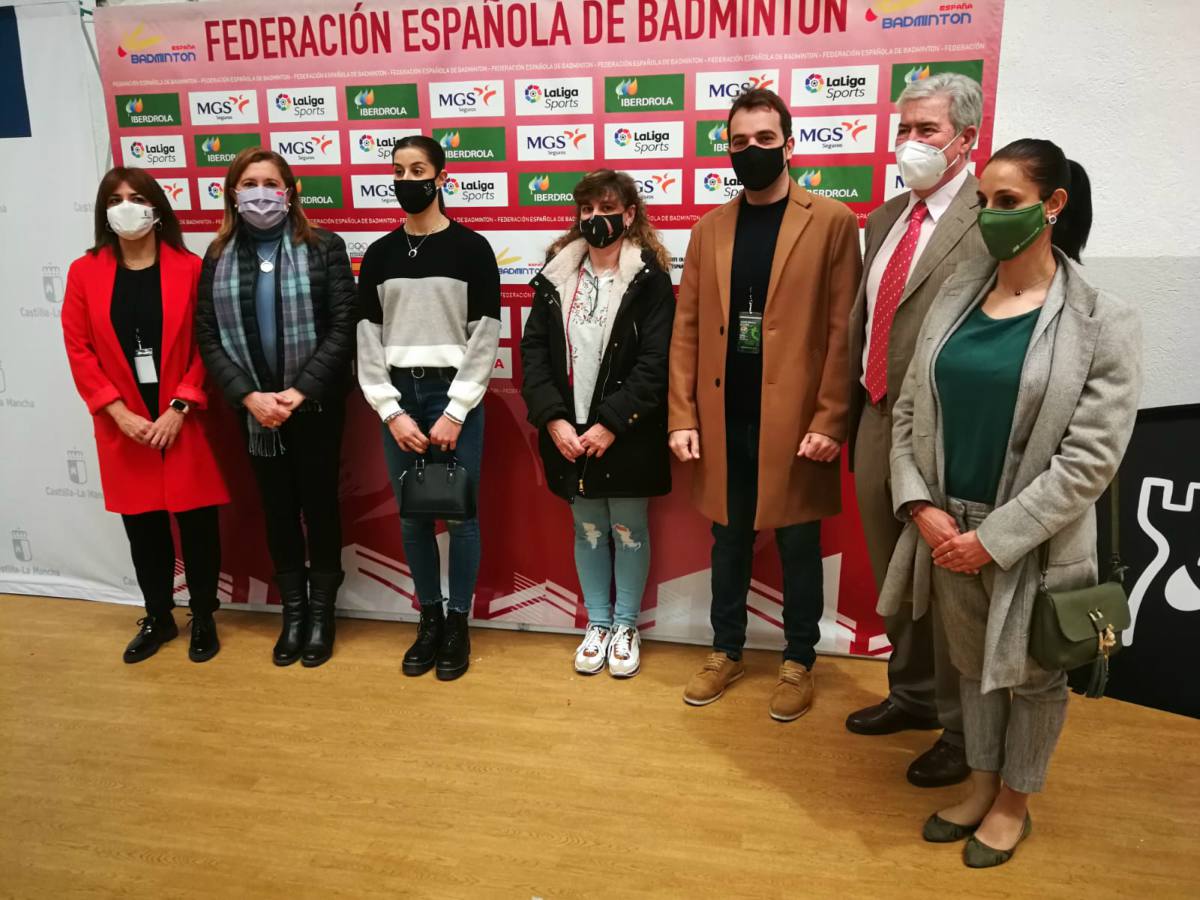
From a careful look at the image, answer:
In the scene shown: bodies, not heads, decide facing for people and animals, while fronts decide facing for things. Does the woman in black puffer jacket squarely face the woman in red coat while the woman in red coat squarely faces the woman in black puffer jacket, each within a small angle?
no

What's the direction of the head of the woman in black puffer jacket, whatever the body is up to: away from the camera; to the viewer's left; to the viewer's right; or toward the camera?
toward the camera

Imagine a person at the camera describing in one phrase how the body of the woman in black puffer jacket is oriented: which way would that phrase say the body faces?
toward the camera

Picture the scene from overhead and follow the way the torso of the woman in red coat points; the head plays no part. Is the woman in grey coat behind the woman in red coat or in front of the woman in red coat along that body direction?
in front

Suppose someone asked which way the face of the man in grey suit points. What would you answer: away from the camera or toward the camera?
toward the camera

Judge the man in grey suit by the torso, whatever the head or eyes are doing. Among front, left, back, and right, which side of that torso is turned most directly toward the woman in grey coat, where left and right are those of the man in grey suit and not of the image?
left

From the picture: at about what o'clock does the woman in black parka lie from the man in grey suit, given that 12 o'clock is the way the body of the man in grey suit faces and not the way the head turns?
The woman in black parka is roughly at 2 o'clock from the man in grey suit.

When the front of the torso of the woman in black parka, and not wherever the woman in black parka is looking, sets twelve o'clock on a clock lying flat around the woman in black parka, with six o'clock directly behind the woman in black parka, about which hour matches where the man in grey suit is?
The man in grey suit is roughly at 10 o'clock from the woman in black parka.

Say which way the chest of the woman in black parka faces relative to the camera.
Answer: toward the camera

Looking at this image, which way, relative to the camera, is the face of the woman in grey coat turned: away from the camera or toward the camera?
toward the camera

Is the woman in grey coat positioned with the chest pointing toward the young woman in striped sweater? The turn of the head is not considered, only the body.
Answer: no

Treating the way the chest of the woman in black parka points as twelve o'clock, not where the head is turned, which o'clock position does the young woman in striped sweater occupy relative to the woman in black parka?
The young woman in striped sweater is roughly at 3 o'clock from the woman in black parka.

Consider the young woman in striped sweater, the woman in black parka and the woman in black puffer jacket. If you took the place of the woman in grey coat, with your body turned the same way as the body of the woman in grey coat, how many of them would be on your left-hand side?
0

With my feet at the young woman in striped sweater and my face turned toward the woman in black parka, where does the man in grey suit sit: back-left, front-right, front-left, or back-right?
front-right
